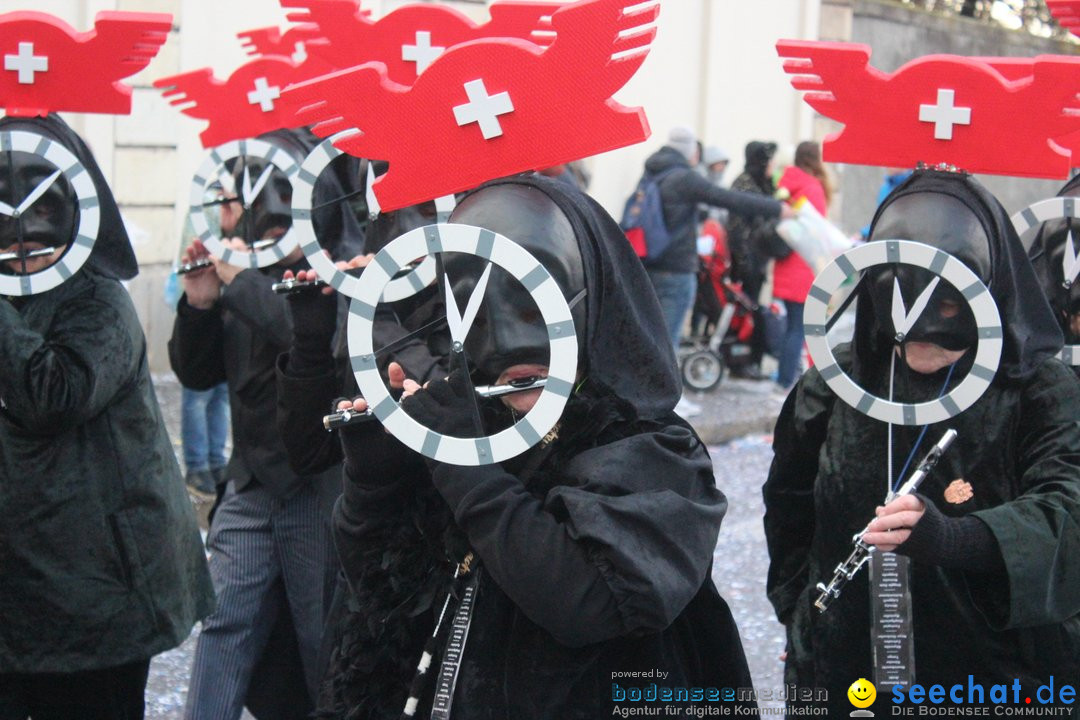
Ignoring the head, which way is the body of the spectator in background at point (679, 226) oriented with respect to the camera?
to the viewer's right

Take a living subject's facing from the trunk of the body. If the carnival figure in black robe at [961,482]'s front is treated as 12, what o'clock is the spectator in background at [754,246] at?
The spectator in background is roughly at 4 o'clock from the carnival figure in black robe.

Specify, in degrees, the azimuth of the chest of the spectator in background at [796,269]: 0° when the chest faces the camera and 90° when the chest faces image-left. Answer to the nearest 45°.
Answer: approximately 90°

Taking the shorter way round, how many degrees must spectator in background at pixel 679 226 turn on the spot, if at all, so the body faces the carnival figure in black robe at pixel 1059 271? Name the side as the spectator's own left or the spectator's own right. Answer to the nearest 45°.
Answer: approximately 90° to the spectator's own right

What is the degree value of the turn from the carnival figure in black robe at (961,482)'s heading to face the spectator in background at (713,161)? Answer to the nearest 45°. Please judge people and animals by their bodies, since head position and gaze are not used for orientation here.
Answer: approximately 135° to its right

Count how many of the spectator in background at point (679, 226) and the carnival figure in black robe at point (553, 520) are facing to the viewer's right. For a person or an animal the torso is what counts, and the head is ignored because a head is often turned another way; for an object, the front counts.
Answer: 1

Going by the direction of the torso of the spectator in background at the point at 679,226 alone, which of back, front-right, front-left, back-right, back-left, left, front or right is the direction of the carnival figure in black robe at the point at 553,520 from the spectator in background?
right

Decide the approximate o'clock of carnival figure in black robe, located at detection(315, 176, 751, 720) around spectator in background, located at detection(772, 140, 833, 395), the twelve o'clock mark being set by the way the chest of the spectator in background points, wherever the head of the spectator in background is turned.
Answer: The carnival figure in black robe is roughly at 9 o'clock from the spectator in background.
